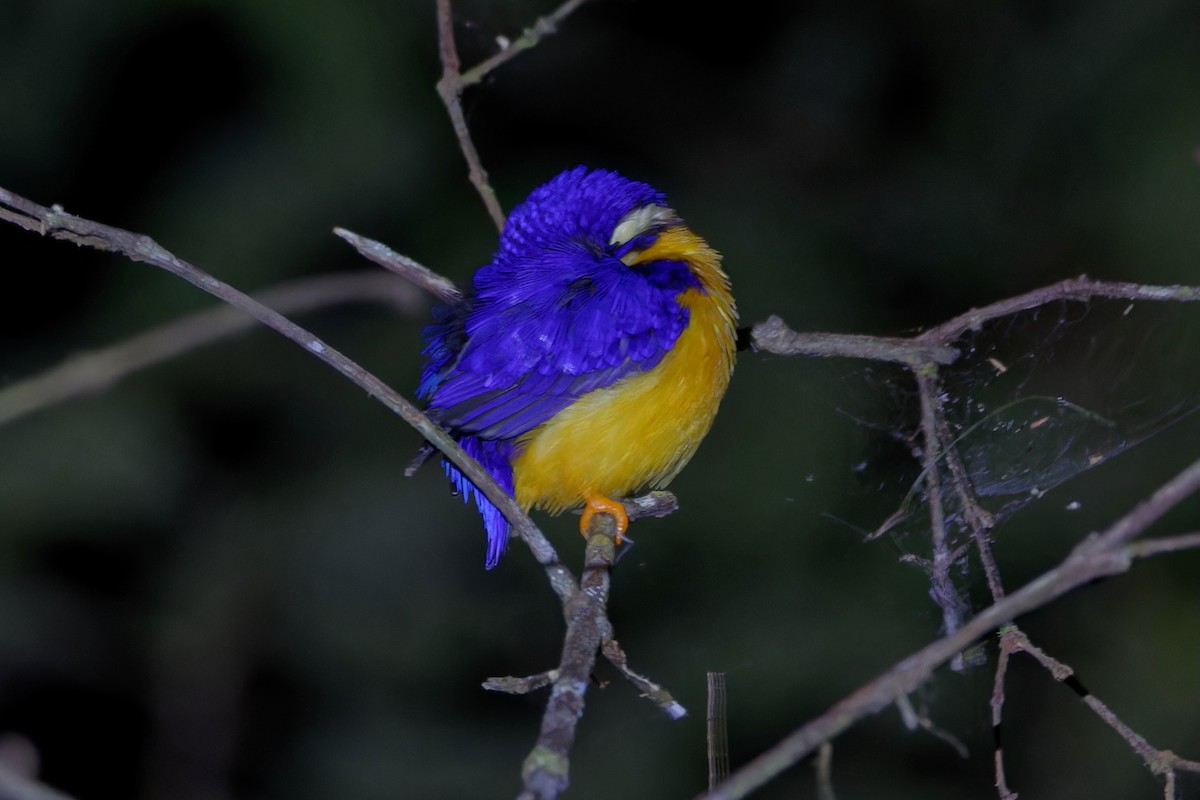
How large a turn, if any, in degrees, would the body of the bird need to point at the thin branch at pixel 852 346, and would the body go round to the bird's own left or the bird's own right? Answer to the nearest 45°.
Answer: approximately 45° to the bird's own right

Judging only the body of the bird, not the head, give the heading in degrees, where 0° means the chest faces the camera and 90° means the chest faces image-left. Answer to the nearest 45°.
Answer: approximately 270°
